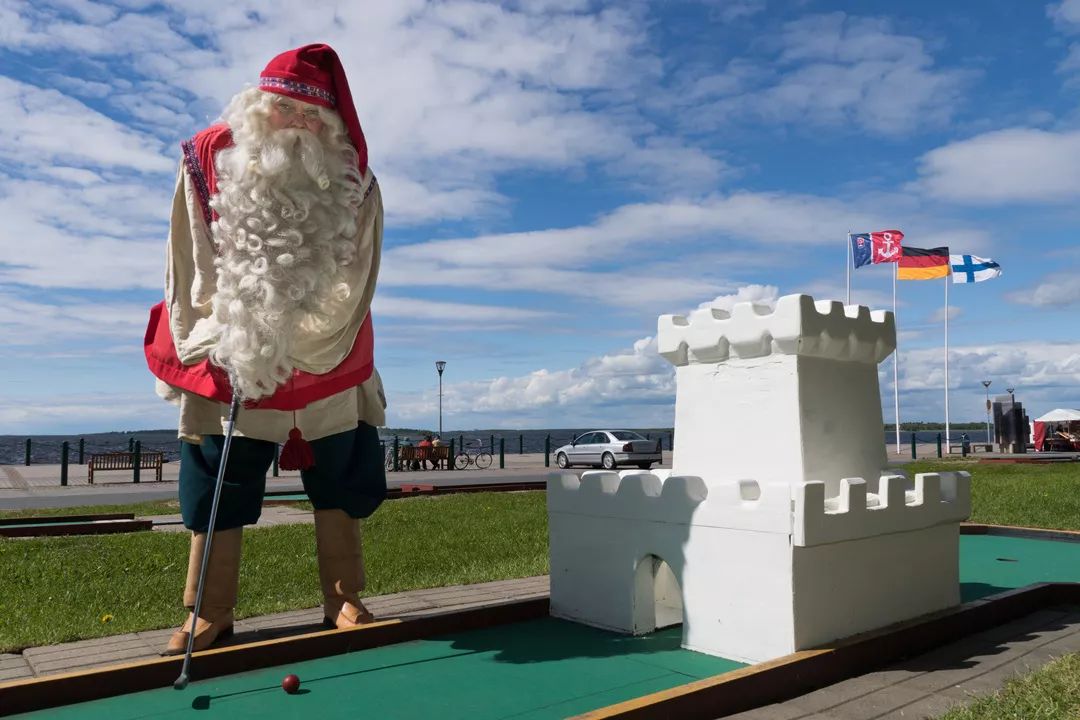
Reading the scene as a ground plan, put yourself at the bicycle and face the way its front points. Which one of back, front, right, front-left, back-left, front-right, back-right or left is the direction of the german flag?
front

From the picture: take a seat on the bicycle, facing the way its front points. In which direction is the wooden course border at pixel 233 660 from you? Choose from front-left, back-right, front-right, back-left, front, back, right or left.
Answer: right

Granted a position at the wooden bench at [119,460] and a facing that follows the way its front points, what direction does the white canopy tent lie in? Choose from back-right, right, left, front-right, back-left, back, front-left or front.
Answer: right

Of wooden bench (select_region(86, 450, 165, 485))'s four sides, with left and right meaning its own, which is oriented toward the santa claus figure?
back

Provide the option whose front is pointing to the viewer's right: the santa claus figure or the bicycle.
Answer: the bicycle

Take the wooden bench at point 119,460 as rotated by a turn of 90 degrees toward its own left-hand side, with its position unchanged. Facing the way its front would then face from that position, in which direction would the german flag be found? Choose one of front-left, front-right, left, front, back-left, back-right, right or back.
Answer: back

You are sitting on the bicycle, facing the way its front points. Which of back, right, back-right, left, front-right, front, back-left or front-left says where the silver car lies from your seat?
front-right

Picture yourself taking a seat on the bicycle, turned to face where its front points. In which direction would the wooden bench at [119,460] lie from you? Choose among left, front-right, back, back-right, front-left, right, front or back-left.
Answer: back-right

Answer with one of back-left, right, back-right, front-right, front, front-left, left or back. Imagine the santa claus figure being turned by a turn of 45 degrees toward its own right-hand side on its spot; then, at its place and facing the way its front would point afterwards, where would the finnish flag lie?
back

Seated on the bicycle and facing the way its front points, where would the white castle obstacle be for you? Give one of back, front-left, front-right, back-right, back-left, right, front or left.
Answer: right

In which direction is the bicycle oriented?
to the viewer's right

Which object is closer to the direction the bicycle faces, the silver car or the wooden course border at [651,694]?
the silver car

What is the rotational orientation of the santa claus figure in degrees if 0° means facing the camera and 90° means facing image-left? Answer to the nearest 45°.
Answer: approximately 0°

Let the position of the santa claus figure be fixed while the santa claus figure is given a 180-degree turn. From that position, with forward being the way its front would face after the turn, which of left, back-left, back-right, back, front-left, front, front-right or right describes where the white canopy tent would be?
front-right

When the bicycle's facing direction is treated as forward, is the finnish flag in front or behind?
in front

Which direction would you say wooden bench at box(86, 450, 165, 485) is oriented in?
away from the camera

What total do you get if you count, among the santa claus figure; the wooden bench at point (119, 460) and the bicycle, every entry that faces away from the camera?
1

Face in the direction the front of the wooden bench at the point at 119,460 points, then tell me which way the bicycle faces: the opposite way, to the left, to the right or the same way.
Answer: to the right
